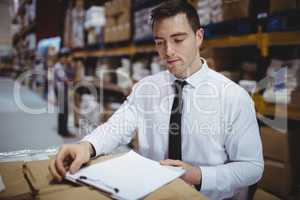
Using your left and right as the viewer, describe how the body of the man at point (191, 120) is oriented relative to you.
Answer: facing the viewer and to the left of the viewer

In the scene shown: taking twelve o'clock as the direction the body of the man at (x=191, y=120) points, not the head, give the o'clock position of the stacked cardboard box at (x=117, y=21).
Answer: The stacked cardboard box is roughly at 4 o'clock from the man.

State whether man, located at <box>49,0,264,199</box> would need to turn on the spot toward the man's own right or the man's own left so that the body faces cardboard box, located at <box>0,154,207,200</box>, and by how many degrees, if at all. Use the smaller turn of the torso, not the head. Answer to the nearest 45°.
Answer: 0° — they already face it

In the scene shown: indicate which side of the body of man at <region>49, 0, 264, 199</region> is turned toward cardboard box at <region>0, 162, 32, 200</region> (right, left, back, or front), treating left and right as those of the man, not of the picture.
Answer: front

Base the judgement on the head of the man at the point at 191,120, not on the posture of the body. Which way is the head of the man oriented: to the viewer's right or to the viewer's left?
to the viewer's left
